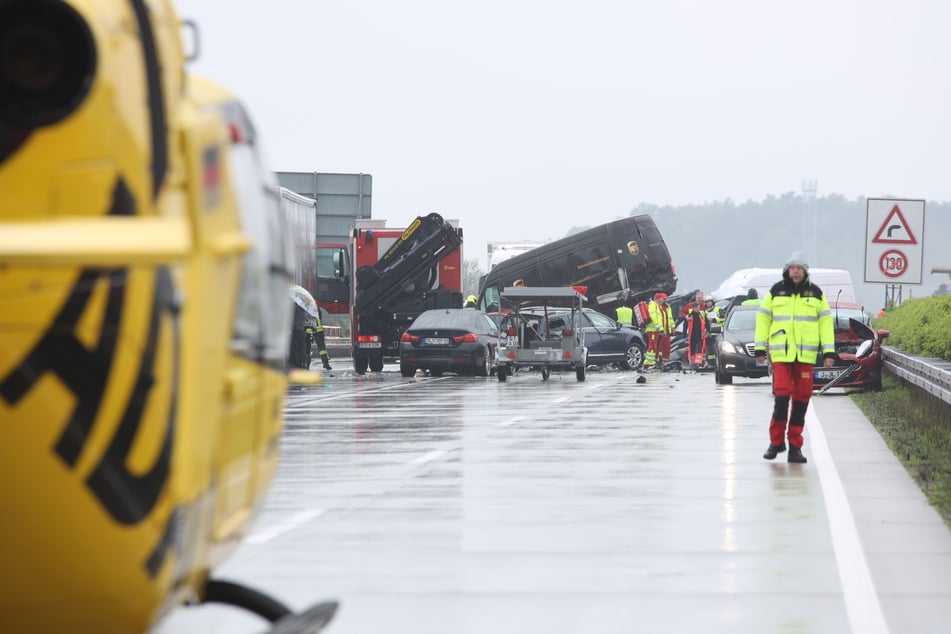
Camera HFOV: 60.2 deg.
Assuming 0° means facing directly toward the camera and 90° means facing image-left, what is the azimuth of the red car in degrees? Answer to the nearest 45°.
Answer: approximately 0°

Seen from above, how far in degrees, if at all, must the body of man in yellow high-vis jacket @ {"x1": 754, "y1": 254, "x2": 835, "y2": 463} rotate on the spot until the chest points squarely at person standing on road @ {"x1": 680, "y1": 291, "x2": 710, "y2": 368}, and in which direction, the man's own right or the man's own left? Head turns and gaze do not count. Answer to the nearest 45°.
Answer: approximately 180°

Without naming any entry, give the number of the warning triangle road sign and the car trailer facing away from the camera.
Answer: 1

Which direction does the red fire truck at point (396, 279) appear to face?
away from the camera

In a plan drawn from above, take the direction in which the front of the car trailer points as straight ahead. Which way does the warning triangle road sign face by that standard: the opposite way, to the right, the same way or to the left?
the opposite way

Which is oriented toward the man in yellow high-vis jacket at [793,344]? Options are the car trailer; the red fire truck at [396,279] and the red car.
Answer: the red car

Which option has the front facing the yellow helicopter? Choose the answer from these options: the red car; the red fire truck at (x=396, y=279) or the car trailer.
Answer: the red car

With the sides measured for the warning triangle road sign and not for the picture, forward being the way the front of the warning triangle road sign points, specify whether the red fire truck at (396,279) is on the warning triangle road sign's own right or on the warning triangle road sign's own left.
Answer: on the warning triangle road sign's own right
